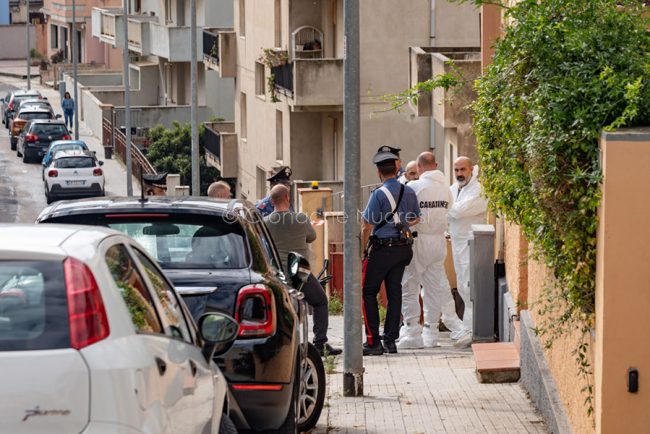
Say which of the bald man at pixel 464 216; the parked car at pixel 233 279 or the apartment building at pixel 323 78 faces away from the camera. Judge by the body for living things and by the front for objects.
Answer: the parked car

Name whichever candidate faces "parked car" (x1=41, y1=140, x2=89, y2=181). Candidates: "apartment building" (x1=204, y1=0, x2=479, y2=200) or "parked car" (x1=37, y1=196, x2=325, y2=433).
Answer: "parked car" (x1=37, y1=196, x2=325, y2=433)

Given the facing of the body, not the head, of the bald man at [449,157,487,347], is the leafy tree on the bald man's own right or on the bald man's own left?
on the bald man's own right

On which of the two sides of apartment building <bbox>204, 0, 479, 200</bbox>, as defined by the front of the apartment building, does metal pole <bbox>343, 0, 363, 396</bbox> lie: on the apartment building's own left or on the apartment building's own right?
on the apartment building's own left

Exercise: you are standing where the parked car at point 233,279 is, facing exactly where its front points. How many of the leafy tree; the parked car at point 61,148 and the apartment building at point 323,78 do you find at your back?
0

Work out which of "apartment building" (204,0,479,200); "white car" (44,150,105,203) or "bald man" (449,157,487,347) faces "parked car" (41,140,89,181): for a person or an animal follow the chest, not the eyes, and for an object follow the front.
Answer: the white car

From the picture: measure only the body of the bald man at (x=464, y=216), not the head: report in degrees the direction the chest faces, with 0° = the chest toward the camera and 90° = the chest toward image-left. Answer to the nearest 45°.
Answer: approximately 45°

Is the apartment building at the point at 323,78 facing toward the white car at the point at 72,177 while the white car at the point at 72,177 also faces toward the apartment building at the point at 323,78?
no

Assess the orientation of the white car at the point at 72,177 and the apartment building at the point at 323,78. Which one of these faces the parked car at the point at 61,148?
the white car

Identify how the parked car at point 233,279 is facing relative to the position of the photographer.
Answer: facing away from the viewer

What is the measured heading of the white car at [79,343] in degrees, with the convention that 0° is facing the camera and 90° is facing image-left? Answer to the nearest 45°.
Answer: approximately 225°

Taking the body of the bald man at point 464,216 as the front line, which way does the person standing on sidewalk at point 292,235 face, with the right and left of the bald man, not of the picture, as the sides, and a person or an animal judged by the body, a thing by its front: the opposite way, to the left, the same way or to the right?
the opposite way

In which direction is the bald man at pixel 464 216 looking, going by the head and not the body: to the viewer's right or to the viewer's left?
to the viewer's left

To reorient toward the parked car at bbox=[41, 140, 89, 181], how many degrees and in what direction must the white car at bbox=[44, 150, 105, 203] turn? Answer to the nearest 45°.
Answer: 0° — it already faces it

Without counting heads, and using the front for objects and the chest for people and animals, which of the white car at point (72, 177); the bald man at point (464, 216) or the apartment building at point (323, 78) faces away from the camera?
the white car

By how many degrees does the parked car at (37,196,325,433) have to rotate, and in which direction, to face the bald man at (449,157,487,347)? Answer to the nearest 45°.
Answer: approximately 45° to its right

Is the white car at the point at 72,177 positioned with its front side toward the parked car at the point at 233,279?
no

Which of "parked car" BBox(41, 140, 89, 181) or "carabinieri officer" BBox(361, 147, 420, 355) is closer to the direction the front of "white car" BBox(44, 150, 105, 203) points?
the parked car

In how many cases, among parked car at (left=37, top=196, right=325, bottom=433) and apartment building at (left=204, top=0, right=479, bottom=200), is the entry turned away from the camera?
1

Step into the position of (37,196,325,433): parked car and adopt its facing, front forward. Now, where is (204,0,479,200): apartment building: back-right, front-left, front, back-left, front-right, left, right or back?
front

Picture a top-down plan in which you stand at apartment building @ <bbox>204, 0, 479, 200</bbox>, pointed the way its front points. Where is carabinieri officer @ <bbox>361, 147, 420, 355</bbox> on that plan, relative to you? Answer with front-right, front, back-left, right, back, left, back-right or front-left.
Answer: front-left
